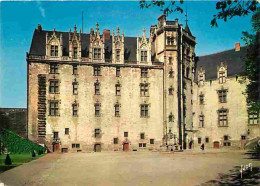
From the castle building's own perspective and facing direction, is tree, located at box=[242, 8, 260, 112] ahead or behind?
ahead

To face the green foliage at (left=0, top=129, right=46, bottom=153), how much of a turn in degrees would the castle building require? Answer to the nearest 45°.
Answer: approximately 45° to its right

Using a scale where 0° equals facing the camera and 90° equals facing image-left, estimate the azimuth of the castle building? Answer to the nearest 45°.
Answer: approximately 0°
